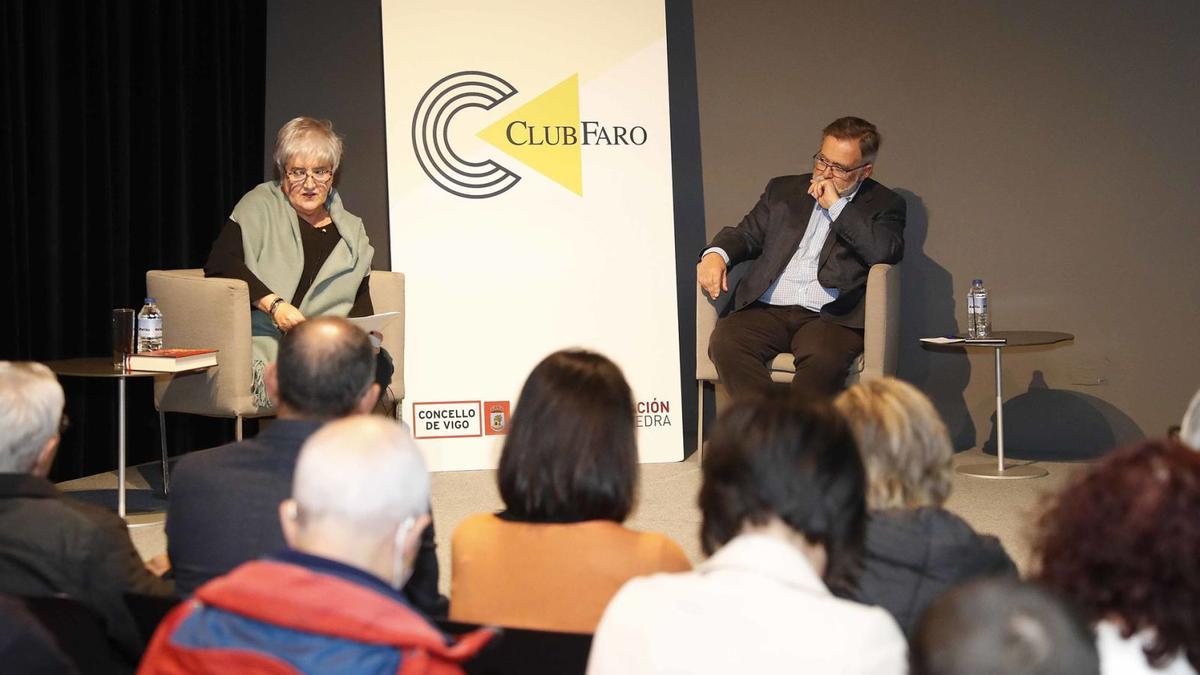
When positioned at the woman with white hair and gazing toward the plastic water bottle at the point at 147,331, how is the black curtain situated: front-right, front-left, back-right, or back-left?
front-right

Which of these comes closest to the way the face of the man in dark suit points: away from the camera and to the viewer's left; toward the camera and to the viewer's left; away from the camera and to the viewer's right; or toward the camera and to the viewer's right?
toward the camera and to the viewer's left

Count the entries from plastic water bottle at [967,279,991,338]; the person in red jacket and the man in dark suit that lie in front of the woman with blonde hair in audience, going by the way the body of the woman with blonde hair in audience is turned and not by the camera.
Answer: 2

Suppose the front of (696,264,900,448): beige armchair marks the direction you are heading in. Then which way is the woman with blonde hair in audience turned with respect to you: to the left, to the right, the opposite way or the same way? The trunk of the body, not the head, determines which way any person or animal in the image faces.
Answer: the opposite way

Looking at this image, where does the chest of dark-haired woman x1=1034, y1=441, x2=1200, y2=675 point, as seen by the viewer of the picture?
away from the camera

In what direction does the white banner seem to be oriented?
toward the camera

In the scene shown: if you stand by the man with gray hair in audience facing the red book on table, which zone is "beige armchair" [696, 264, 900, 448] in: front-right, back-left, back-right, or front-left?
front-right

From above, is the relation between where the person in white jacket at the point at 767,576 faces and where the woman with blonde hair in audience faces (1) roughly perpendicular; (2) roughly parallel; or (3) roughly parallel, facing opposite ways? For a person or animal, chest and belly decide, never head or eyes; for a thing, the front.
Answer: roughly parallel

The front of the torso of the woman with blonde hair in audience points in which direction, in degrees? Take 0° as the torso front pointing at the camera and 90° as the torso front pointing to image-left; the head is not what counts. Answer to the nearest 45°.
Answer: approximately 180°

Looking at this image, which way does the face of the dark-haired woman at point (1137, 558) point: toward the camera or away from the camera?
away from the camera

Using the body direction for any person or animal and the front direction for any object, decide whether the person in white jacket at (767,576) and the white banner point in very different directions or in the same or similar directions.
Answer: very different directions

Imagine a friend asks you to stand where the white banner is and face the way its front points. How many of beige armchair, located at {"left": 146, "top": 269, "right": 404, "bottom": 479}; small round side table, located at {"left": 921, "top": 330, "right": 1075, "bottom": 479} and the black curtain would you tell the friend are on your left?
1

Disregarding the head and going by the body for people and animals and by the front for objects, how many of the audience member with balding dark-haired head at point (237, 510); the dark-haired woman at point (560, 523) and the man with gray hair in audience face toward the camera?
0

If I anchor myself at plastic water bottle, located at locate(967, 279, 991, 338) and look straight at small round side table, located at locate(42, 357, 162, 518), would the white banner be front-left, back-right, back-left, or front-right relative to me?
front-right

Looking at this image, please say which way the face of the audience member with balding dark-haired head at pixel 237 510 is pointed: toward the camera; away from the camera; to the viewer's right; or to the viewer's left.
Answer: away from the camera

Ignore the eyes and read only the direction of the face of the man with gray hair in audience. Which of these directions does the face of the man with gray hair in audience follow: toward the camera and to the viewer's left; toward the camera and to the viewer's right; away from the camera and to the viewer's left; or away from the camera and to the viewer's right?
away from the camera and to the viewer's right

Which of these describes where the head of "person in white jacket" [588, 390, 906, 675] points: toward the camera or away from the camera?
away from the camera

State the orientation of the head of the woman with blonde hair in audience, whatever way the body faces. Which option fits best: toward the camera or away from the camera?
away from the camera

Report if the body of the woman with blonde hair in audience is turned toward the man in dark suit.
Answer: yes

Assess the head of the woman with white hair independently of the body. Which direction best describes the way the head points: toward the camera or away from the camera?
toward the camera

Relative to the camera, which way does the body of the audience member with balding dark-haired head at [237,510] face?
away from the camera

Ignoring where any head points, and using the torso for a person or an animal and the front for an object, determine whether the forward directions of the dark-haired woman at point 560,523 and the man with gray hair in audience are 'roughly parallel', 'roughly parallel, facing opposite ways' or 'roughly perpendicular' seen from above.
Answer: roughly parallel
